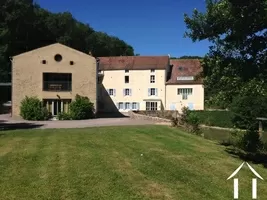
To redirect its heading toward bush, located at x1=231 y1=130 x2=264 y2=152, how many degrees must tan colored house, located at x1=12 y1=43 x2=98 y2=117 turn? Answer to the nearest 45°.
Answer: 0° — it already faces it

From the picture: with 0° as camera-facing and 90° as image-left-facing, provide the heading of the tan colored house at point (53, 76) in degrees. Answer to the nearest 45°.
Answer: approximately 0°

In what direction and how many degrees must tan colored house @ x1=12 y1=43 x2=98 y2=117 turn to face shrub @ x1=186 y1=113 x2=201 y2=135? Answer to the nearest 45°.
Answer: approximately 45° to its left
